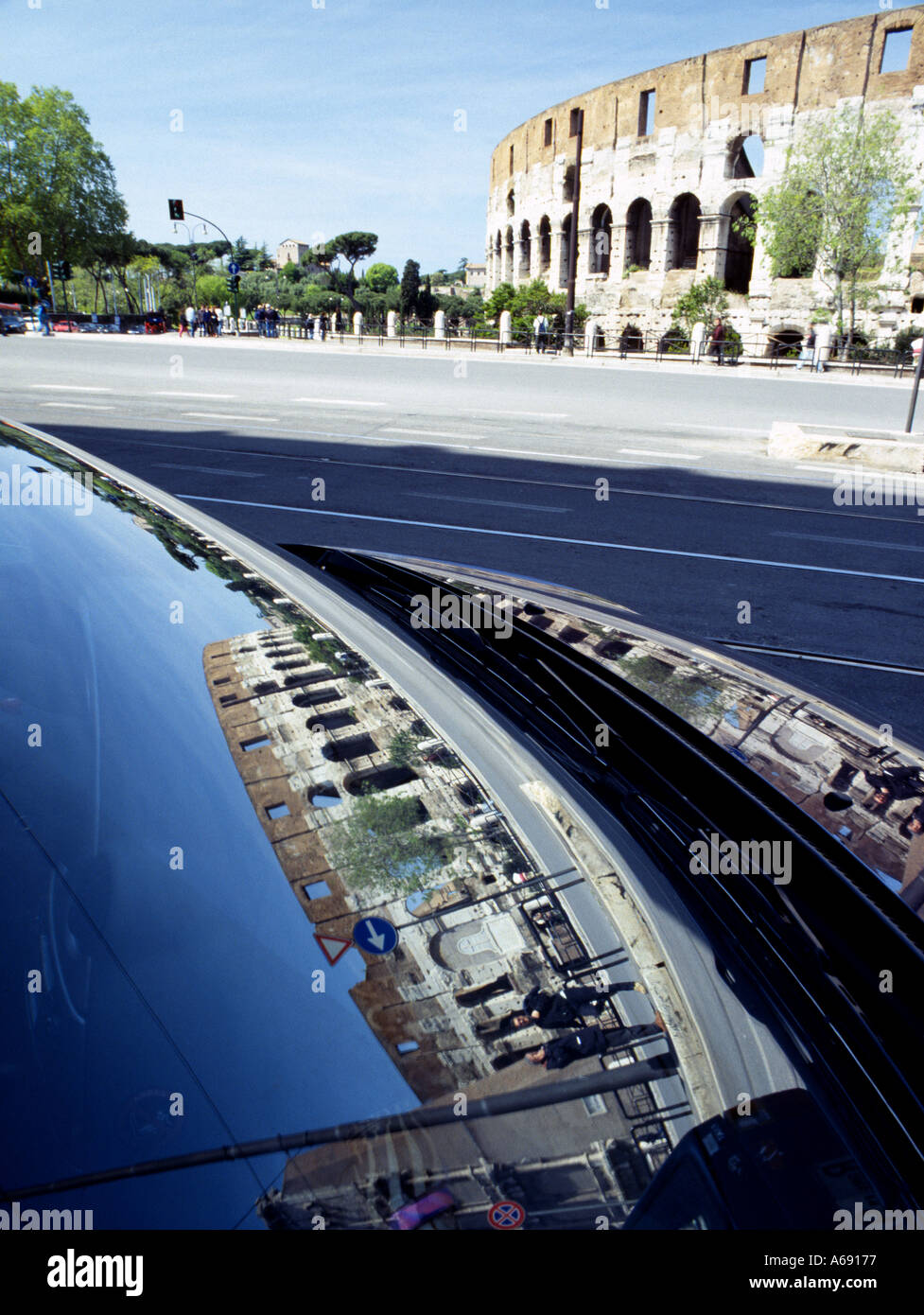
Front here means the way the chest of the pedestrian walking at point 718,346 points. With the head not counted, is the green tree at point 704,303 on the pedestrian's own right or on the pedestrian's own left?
on the pedestrian's own right

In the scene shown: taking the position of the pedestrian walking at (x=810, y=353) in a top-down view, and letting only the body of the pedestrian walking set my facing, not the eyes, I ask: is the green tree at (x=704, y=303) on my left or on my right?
on my right

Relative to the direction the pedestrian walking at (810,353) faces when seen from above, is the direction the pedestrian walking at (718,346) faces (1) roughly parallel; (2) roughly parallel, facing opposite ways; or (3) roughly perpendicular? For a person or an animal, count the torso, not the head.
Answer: roughly parallel

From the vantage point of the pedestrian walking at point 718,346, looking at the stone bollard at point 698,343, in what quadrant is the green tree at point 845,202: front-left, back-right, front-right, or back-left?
back-right
